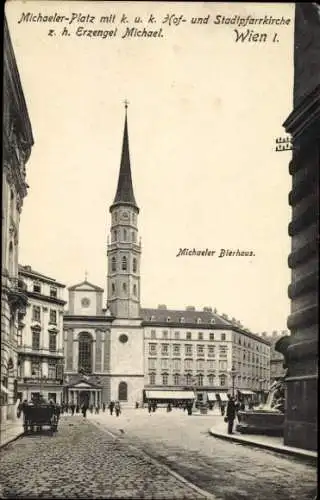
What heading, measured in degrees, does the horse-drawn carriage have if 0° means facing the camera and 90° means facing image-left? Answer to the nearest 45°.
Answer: approximately 180°

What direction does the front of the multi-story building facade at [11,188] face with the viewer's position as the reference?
facing to the right of the viewer

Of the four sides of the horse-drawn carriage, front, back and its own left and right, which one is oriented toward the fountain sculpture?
right

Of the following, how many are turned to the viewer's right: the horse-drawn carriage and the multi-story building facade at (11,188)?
1

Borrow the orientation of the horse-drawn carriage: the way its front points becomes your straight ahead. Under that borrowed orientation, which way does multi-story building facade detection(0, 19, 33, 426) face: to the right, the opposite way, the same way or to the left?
to the right

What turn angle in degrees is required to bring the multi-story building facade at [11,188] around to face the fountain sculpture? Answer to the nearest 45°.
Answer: approximately 45° to its left
